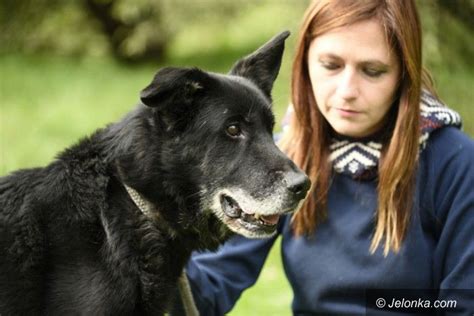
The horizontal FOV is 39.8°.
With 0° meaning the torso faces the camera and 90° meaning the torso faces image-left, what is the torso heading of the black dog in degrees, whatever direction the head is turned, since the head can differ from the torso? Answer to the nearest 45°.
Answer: approximately 270°

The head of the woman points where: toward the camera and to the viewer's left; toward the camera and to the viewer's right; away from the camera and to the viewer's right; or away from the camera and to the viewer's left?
toward the camera and to the viewer's left

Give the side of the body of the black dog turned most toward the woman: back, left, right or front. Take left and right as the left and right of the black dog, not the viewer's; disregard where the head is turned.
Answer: front
